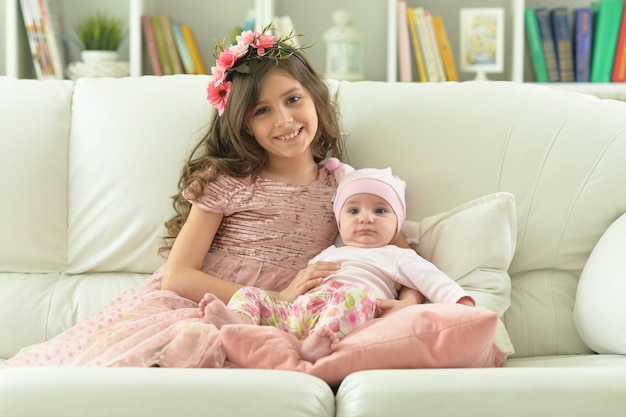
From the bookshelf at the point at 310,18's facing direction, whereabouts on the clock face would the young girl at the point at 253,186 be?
The young girl is roughly at 12 o'clock from the bookshelf.

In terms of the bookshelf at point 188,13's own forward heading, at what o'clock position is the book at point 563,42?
The book is roughly at 10 o'clock from the bookshelf.

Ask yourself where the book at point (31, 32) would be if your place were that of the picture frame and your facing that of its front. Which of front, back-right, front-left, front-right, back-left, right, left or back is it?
right

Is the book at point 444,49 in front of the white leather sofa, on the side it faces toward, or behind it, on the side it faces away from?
behind

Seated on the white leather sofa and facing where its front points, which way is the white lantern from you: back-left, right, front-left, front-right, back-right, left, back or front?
back

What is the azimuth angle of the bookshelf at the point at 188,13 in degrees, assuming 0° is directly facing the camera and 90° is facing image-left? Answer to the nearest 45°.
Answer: approximately 0°

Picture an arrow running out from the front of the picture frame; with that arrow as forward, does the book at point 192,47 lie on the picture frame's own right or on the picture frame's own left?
on the picture frame's own right
